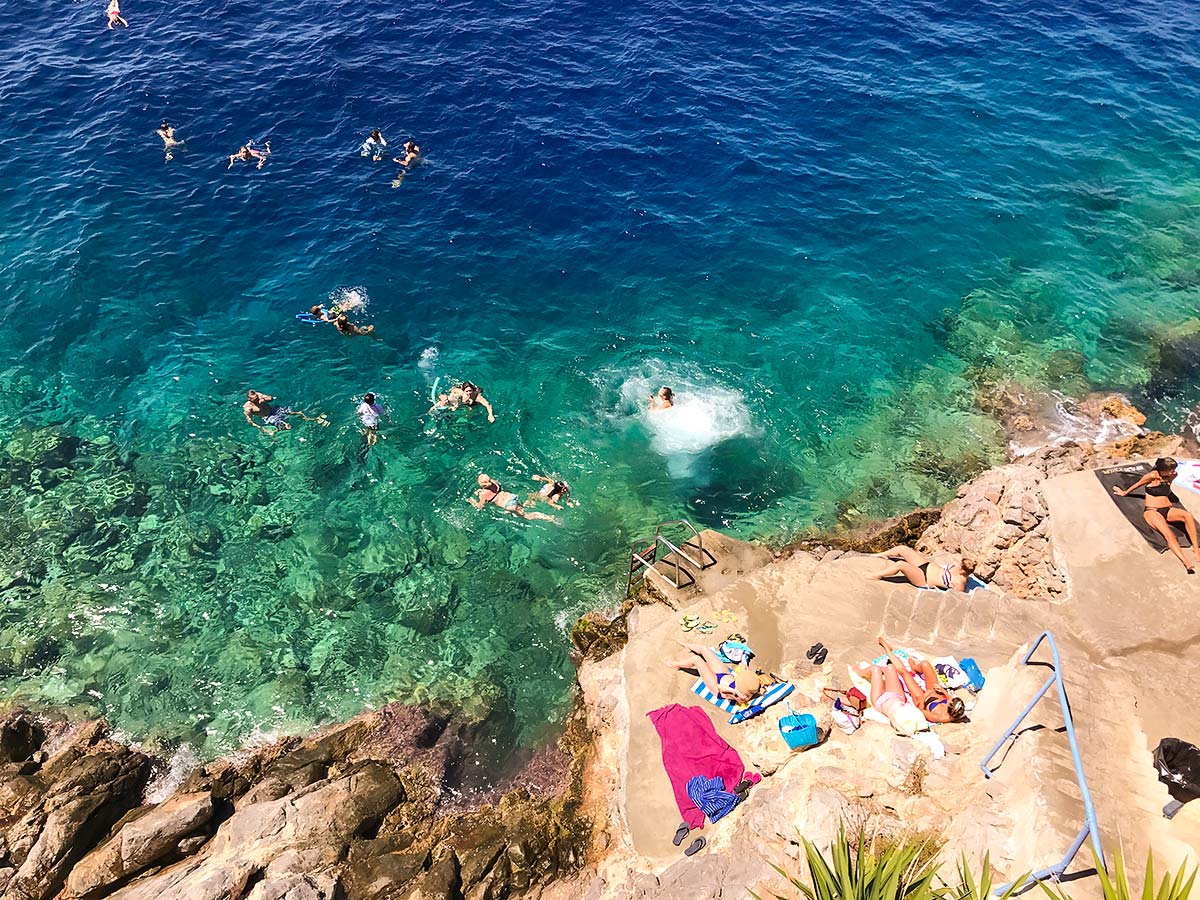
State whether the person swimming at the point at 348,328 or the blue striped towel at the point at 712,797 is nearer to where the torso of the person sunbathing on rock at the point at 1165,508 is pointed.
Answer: the blue striped towel

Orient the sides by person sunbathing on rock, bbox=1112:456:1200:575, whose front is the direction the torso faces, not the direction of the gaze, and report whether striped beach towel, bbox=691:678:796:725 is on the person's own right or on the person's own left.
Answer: on the person's own right

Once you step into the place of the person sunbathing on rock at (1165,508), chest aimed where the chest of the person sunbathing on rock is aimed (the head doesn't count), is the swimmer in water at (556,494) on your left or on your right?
on your right

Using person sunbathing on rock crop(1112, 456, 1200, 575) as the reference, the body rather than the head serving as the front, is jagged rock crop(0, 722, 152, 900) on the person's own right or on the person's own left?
on the person's own right

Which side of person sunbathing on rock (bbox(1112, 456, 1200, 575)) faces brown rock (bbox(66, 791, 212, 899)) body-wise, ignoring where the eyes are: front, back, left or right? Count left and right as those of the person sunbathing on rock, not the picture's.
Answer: right

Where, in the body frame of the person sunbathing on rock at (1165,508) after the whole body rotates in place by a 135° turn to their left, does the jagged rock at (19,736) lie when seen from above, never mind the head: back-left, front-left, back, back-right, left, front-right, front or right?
back-left

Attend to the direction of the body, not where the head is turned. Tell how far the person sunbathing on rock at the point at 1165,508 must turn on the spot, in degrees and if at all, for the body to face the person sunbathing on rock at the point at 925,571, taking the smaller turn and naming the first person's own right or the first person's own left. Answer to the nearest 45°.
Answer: approximately 90° to the first person's own right

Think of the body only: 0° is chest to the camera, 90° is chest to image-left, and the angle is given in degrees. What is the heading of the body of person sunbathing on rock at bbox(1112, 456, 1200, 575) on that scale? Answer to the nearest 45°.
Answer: approximately 315°

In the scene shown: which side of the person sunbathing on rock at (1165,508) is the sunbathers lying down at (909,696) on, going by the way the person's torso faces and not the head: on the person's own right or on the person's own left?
on the person's own right
